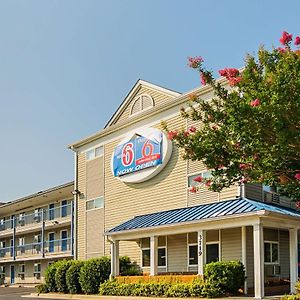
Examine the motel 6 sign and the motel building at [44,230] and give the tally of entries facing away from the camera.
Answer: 0

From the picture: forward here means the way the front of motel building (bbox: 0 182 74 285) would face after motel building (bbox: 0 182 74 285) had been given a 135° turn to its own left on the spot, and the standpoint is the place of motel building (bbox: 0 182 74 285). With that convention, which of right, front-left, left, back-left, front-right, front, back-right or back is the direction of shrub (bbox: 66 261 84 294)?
right

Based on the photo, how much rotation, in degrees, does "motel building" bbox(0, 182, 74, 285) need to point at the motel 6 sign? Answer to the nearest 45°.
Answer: approximately 45° to its left

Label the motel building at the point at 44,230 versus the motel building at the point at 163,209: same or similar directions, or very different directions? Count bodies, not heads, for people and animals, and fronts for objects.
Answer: same or similar directions

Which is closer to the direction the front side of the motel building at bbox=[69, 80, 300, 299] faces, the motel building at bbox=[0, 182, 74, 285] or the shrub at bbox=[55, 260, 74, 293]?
the shrub

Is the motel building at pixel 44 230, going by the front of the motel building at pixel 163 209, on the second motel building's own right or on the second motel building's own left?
on the second motel building's own right

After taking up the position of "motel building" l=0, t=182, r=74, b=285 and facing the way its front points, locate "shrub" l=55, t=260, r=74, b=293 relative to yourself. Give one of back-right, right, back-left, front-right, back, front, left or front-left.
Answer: front-left

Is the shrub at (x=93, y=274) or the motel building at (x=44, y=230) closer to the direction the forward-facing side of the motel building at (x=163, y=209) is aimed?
the shrub

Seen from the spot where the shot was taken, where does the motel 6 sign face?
facing the viewer and to the left of the viewer

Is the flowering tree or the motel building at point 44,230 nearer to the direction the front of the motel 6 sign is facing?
the flowering tree
